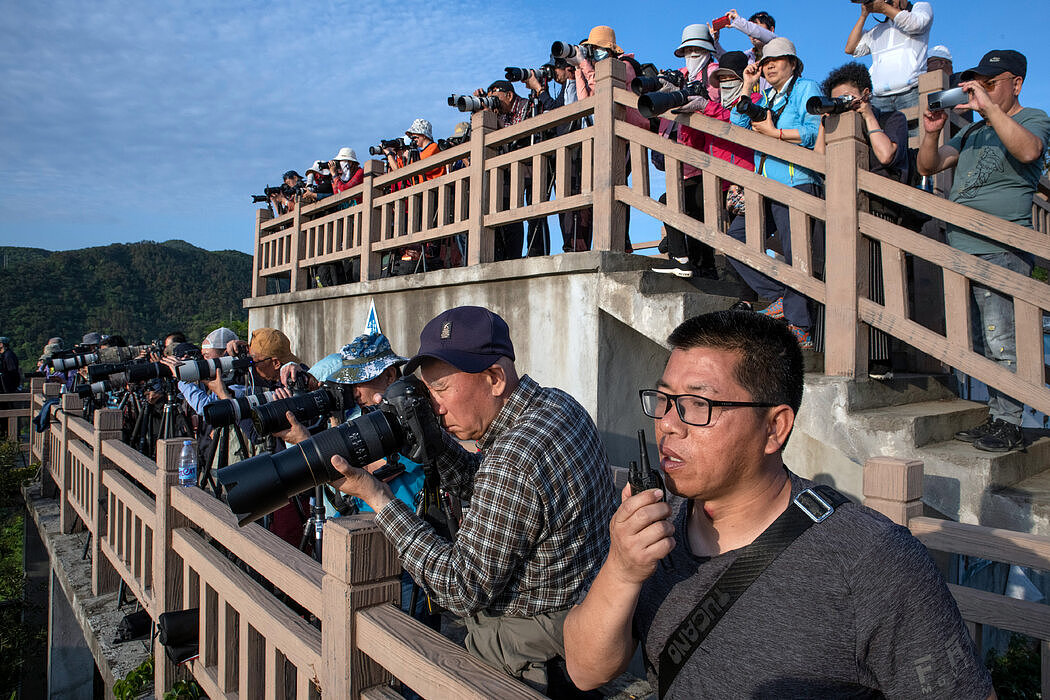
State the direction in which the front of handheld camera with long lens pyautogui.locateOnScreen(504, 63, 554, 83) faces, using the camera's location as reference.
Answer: facing to the left of the viewer

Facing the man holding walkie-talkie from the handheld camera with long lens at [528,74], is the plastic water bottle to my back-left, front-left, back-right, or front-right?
front-right

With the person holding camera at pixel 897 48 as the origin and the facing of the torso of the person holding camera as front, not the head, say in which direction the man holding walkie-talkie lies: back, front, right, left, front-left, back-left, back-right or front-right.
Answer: front-left

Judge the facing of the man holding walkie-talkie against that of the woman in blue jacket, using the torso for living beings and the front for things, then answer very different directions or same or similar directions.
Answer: same or similar directions

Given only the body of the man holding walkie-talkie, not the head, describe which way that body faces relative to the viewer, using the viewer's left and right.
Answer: facing the viewer and to the left of the viewer

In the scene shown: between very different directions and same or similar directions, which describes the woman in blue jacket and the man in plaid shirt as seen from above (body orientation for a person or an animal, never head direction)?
same or similar directions

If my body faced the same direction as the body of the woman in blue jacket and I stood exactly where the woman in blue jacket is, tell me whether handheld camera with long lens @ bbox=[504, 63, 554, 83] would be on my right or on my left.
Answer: on my right

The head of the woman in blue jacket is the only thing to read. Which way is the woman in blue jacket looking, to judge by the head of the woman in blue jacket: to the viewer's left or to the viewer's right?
to the viewer's left

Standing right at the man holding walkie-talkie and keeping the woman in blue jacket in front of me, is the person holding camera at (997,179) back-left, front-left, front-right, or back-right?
front-right

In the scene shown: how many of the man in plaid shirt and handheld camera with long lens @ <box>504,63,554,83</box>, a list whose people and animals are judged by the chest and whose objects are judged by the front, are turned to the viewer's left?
2

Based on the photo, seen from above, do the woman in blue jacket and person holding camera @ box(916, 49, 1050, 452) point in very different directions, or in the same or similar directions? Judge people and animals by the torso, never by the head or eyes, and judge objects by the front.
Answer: same or similar directions

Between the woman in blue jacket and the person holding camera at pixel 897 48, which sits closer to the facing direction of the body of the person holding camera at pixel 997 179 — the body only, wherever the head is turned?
the woman in blue jacket

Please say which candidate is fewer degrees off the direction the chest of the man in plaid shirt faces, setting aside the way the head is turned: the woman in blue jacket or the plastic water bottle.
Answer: the plastic water bottle

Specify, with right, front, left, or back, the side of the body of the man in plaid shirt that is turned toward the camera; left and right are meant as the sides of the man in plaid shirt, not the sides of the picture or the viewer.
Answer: left

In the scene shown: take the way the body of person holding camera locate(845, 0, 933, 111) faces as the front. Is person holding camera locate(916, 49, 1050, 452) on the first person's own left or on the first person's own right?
on the first person's own left

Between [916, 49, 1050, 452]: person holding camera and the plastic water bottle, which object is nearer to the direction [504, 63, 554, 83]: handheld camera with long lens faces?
the plastic water bottle
